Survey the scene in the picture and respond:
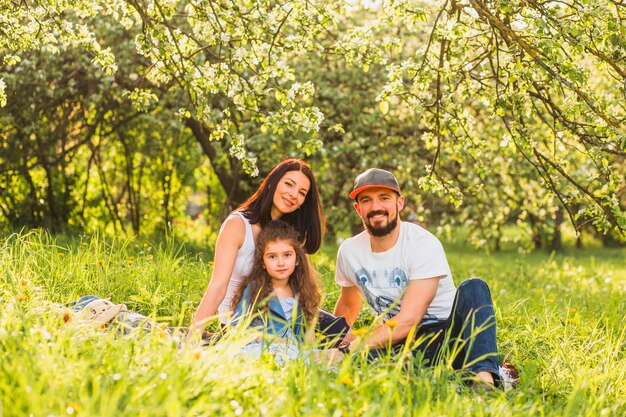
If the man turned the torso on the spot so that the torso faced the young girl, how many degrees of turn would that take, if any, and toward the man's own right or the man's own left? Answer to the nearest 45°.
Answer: approximately 90° to the man's own right

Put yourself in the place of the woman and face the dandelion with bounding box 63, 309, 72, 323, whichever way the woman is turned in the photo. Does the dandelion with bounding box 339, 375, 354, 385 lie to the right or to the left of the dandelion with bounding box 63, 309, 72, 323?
left

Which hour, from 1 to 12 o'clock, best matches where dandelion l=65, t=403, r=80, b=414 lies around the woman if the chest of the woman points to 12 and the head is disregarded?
The dandelion is roughly at 2 o'clock from the woman.

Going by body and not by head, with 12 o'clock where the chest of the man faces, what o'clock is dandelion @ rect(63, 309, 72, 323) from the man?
The dandelion is roughly at 2 o'clock from the man.

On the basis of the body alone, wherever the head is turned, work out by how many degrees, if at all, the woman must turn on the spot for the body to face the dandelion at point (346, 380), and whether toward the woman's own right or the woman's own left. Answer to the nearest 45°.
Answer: approximately 45° to the woman's own right

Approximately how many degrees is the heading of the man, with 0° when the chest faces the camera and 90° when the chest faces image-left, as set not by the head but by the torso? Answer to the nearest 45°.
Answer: approximately 0°

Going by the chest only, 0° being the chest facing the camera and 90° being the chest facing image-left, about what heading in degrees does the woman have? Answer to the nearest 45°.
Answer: approximately 315°

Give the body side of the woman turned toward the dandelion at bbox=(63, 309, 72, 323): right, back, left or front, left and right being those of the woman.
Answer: right
